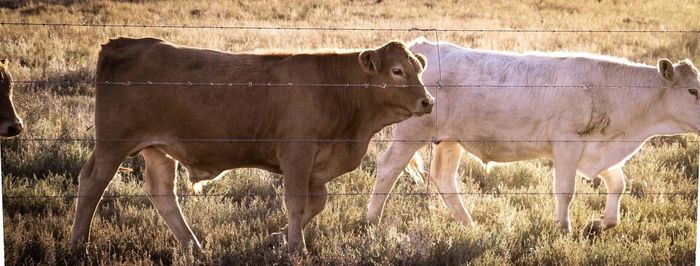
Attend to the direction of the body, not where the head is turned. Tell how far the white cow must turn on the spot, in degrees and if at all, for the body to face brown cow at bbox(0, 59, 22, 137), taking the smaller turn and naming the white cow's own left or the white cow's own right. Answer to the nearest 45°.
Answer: approximately 135° to the white cow's own right

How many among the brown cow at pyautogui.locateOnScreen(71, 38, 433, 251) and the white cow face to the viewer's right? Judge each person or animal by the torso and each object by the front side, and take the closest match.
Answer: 2

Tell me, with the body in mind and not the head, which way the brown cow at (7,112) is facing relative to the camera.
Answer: to the viewer's right

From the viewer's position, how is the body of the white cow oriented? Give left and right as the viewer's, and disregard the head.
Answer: facing to the right of the viewer

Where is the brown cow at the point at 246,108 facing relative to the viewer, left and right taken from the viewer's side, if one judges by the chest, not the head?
facing to the right of the viewer

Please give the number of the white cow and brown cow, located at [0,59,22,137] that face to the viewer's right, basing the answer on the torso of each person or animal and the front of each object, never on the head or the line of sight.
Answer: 2

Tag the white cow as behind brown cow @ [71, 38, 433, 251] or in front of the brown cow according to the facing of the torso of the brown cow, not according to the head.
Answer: in front
